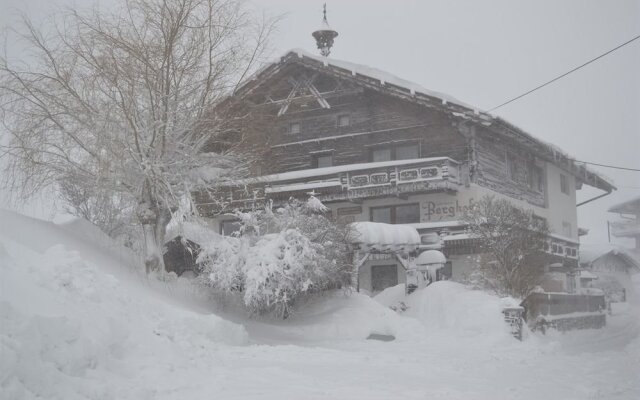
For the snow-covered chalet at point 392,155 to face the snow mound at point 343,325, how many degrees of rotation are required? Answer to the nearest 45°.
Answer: approximately 45° to its left

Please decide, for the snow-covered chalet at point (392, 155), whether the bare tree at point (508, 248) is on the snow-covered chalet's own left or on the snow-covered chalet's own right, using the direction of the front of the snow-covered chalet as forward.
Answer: on the snow-covered chalet's own left

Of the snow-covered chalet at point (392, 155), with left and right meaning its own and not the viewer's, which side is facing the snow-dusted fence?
left

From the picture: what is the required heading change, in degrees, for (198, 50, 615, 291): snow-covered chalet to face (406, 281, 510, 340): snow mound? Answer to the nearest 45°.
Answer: approximately 45° to its left

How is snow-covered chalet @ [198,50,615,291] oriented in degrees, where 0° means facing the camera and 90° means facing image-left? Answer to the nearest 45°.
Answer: approximately 45°

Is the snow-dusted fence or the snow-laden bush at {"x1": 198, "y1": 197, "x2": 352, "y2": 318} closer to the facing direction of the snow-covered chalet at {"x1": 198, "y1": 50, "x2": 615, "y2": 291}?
the snow-laden bush
